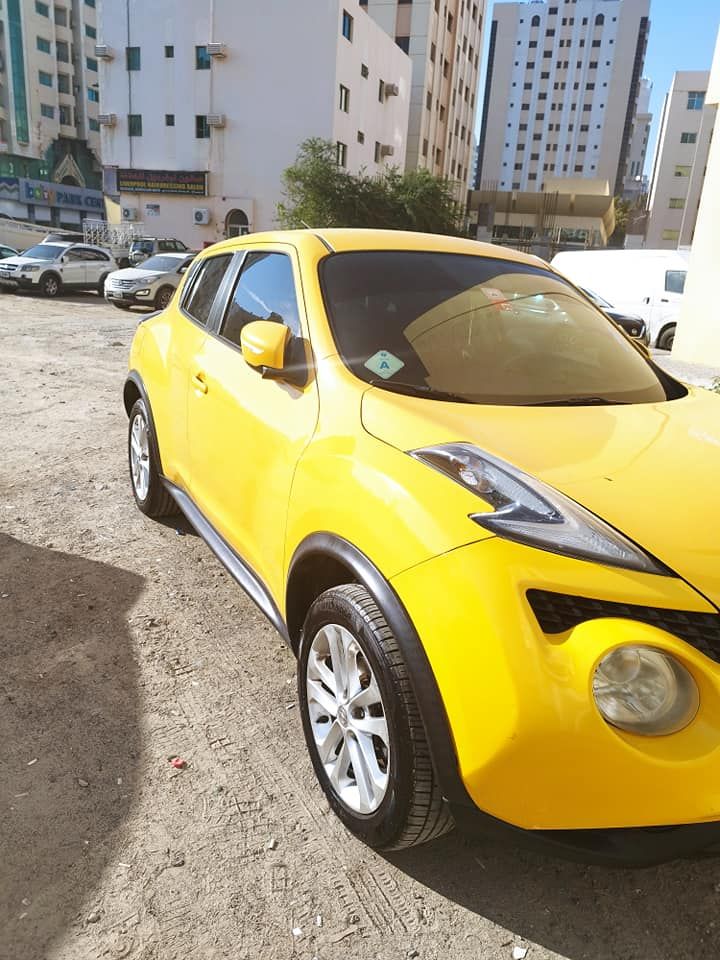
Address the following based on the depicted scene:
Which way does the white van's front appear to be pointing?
to the viewer's right

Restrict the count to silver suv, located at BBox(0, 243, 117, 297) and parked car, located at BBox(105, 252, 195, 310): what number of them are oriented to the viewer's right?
0

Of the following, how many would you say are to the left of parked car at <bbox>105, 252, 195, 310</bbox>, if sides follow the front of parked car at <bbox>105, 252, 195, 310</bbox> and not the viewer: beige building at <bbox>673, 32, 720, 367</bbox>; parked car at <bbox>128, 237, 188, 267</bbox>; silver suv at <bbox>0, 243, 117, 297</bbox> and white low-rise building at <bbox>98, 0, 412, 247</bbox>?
1

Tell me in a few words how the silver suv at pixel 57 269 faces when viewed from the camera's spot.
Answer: facing the viewer and to the left of the viewer

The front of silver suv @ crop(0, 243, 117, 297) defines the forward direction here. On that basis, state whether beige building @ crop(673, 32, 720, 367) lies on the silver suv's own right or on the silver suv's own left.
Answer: on the silver suv's own left

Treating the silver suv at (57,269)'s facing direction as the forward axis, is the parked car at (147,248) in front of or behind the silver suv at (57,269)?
behind

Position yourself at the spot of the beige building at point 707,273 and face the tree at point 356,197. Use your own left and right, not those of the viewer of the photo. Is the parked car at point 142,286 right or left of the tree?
left

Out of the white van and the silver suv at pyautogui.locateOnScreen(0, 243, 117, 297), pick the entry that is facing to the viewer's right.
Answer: the white van

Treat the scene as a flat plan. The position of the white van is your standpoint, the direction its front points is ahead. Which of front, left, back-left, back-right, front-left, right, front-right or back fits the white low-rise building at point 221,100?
back-left

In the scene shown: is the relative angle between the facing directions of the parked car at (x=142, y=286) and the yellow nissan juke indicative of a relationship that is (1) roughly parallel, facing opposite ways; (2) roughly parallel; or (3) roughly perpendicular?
roughly perpendicular

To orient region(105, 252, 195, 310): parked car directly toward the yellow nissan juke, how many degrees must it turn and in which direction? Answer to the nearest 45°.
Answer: approximately 45° to its left

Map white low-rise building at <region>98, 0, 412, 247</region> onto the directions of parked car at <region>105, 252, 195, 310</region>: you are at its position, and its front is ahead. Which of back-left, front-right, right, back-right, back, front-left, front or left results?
back-right
